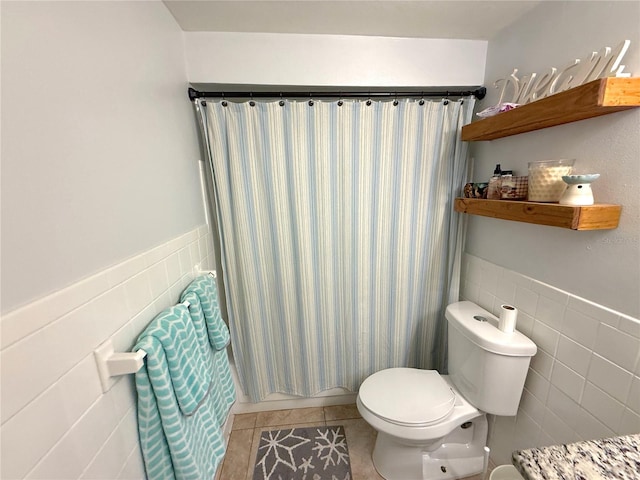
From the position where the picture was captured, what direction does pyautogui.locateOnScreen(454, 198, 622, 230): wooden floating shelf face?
facing the viewer and to the left of the viewer

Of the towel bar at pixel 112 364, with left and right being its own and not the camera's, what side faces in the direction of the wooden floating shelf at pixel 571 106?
front

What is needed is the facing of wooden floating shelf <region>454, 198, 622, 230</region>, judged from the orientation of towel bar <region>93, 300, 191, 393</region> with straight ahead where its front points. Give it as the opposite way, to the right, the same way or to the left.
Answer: the opposite way

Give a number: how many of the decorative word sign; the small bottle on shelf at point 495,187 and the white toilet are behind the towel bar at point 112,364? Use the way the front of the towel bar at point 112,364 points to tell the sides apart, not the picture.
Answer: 0

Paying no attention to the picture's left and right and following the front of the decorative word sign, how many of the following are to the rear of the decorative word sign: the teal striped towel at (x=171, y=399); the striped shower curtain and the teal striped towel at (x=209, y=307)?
0

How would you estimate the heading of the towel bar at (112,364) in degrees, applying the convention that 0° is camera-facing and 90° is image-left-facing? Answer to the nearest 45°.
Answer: approximately 315°

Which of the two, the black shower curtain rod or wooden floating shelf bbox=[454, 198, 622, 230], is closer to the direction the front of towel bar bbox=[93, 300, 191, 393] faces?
the wooden floating shelf

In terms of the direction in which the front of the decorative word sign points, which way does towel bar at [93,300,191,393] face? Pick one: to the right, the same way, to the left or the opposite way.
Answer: the opposite way

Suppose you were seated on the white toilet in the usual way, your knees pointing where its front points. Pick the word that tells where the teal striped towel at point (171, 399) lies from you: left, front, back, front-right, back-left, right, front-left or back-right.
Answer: front

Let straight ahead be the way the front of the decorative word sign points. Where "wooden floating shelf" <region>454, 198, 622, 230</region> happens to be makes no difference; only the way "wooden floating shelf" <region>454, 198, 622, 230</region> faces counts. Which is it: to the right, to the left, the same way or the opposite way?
the same way

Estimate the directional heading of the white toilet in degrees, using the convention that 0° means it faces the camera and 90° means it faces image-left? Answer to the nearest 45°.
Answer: approximately 45°

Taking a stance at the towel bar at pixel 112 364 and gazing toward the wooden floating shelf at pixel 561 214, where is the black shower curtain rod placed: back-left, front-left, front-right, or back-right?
front-left

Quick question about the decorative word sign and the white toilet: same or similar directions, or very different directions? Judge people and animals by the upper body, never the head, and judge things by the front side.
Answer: same or similar directions

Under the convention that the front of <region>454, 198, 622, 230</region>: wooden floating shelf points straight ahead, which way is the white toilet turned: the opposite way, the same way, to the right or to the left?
the same way

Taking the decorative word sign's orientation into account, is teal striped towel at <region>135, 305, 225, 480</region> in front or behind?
in front

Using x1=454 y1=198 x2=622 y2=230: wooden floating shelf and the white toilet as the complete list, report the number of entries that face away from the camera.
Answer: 0
